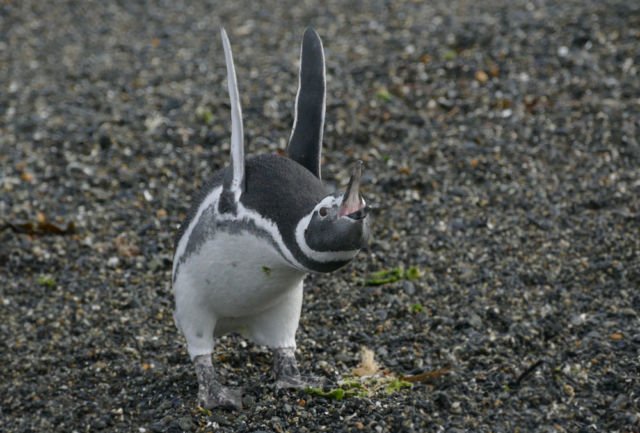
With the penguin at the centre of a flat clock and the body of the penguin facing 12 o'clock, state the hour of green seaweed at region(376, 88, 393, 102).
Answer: The green seaweed is roughly at 8 o'clock from the penguin.

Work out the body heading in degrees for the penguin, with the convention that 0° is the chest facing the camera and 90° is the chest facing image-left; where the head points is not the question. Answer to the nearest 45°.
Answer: approximately 315°

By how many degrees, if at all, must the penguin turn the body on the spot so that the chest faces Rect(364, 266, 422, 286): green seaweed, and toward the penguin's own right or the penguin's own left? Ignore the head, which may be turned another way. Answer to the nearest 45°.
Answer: approximately 90° to the penguin's own left

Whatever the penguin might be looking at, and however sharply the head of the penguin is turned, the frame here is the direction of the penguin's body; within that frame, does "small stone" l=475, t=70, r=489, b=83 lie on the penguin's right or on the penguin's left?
on the penguin's left

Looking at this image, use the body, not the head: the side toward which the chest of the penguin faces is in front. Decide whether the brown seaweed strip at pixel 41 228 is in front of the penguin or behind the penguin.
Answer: behind
